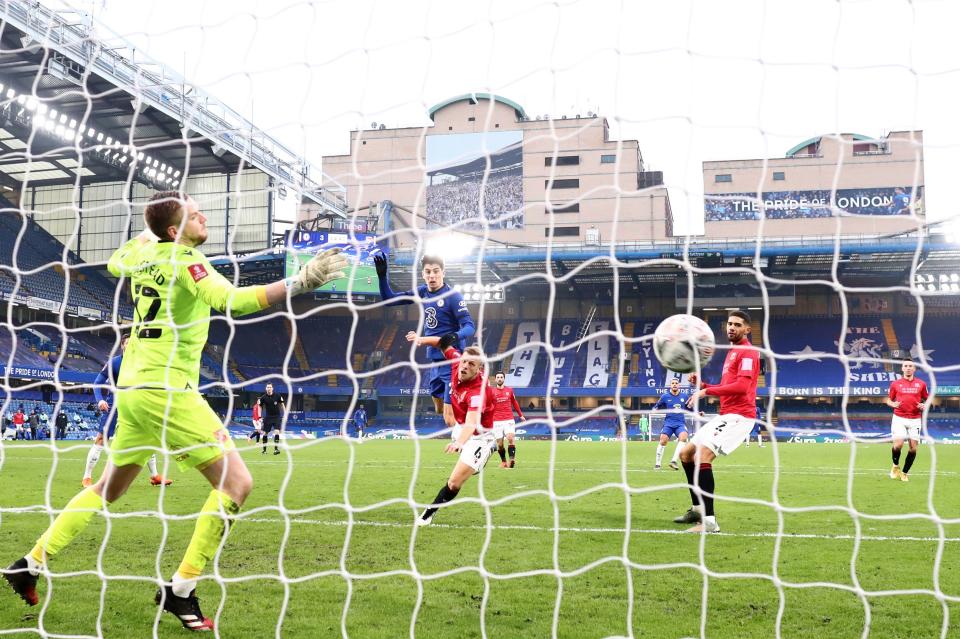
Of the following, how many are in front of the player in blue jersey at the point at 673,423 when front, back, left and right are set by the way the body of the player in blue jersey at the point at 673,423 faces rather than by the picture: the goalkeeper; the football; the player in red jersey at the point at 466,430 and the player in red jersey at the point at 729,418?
4

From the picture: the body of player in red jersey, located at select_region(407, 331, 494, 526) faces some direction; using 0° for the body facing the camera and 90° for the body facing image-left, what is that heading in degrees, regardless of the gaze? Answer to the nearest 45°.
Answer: approximately 45°

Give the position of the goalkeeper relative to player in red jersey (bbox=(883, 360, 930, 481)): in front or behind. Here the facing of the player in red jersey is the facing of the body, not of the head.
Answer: in front

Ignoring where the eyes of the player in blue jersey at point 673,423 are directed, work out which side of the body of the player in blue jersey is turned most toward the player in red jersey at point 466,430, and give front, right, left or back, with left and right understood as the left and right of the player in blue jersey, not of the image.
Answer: front

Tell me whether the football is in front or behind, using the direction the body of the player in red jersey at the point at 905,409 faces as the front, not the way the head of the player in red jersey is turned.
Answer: in front

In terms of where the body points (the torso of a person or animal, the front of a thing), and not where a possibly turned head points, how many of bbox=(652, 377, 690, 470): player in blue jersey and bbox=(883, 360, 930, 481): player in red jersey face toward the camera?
2

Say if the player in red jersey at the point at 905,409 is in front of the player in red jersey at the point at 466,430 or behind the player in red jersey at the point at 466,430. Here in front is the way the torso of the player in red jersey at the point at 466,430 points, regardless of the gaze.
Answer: behind

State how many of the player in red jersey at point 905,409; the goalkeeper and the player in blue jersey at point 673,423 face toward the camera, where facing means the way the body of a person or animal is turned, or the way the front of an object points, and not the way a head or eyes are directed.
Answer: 2

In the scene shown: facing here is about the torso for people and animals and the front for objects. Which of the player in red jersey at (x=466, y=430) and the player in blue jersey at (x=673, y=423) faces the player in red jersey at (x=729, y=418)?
the player in blue jersey

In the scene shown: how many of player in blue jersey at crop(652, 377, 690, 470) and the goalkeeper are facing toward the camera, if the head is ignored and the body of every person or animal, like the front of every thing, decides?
1

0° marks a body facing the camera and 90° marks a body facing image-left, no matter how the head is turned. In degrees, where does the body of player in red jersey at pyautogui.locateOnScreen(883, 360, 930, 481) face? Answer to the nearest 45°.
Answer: approximately 0°

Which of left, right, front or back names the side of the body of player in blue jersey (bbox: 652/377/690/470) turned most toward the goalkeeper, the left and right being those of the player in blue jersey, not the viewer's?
front

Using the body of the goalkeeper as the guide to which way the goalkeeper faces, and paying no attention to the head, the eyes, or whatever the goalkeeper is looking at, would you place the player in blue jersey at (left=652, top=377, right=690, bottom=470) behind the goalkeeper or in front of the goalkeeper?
in front

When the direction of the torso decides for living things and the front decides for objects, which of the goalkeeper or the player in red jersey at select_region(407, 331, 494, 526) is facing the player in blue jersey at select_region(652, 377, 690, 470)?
the goalkeeper

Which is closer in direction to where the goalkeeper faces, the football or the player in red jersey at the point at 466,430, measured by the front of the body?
the player in red jersey

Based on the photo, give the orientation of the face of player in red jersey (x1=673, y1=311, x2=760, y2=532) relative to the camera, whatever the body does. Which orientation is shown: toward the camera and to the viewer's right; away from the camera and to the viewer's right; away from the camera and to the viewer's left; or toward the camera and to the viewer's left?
toward the camera and to the viewer's left
